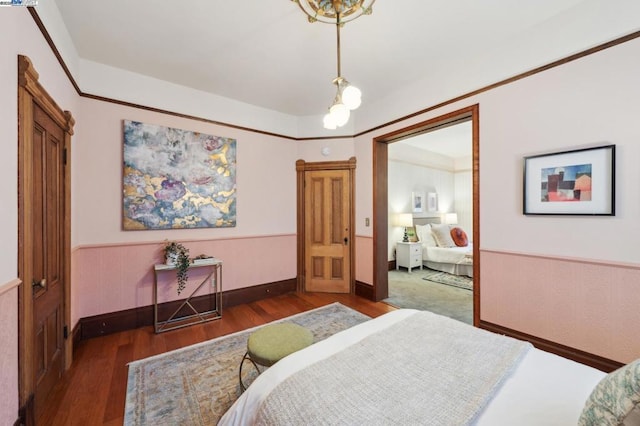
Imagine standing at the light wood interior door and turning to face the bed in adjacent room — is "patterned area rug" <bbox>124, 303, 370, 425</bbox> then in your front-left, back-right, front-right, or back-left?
back-right

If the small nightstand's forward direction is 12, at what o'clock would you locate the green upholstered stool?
The green upholstered stool is roughly at 2 o'clock from the small nightstand.

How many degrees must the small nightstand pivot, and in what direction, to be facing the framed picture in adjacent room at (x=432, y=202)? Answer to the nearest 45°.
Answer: approximately 90° to its left

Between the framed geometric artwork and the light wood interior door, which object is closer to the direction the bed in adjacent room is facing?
the framed geometric artwork

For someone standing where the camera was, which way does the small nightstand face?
facing the viewer and to the right of the viewer

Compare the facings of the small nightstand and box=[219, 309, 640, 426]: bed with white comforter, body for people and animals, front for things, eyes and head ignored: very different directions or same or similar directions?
very different directions

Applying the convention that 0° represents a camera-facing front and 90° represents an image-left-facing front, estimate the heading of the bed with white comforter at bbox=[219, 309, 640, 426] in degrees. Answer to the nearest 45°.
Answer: approximately 135°

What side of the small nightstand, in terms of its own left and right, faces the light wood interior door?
right

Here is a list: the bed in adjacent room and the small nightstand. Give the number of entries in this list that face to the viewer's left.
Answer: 0

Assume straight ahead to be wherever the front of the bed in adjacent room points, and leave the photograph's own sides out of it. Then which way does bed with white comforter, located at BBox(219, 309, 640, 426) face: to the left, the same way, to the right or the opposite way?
the opposite way

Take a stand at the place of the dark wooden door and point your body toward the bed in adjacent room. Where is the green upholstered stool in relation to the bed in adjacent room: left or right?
right

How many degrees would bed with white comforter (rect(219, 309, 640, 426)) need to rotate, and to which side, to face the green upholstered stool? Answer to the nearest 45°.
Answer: approximately 45° to its left

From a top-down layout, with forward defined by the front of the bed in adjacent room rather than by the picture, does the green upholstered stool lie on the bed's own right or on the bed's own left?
on the bed's own right

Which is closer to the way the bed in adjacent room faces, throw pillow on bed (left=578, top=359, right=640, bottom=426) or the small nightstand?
the throw pillow on bed

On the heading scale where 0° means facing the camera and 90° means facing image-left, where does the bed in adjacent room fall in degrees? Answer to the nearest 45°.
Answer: approximately 315°
